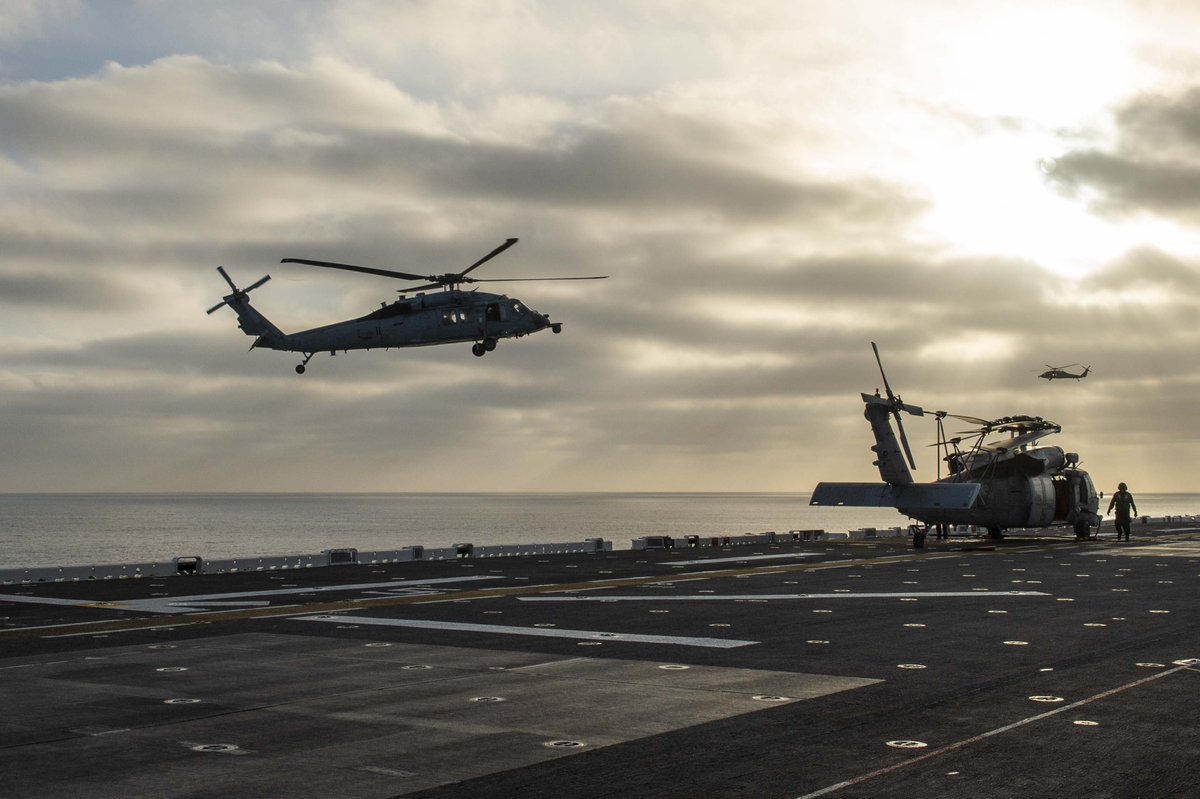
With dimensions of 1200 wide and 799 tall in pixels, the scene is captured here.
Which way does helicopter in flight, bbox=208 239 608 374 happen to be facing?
to the viewer's right
